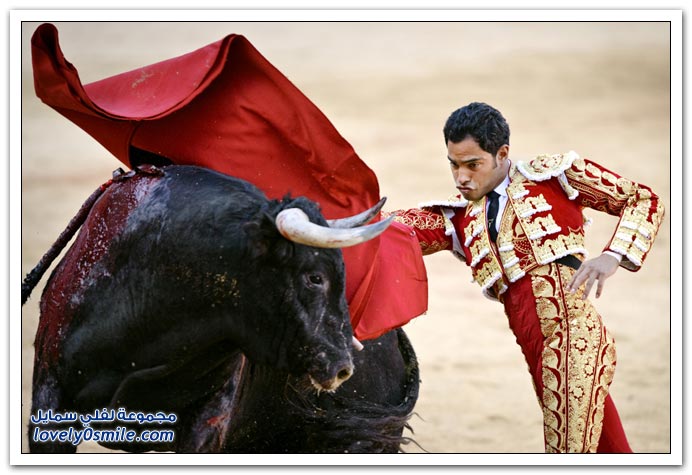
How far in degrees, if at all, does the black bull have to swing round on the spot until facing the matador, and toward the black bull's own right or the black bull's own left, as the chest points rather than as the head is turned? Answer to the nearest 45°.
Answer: approximately 45° to the black bull's own left

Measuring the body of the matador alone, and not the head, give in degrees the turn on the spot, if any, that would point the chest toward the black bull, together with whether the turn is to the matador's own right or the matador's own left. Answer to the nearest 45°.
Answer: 0° — they already face it

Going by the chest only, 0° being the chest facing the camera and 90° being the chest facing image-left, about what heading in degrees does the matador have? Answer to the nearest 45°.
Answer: approximately 45°

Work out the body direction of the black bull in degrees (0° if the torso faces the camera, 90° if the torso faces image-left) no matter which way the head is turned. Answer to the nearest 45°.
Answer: approximately 315°
